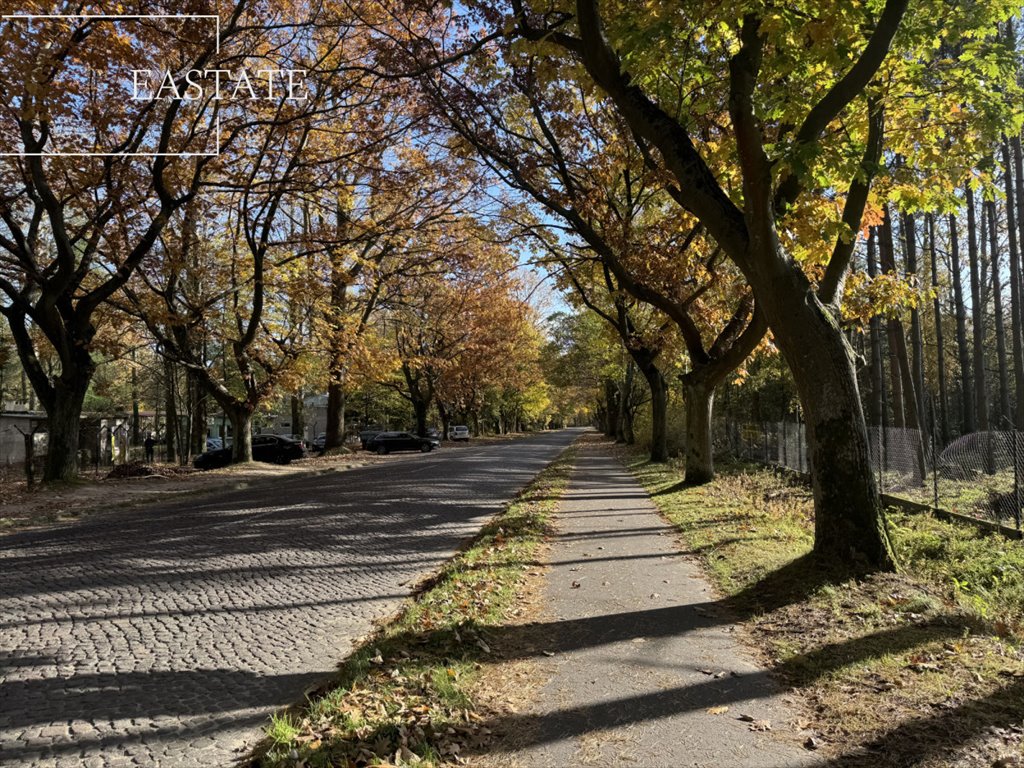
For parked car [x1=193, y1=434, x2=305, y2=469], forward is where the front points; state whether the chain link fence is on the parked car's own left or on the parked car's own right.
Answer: on the parked car's own left

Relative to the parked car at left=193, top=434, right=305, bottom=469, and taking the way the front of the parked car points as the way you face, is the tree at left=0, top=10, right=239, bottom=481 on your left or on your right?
on your left

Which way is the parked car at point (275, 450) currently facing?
to the viewer's left
